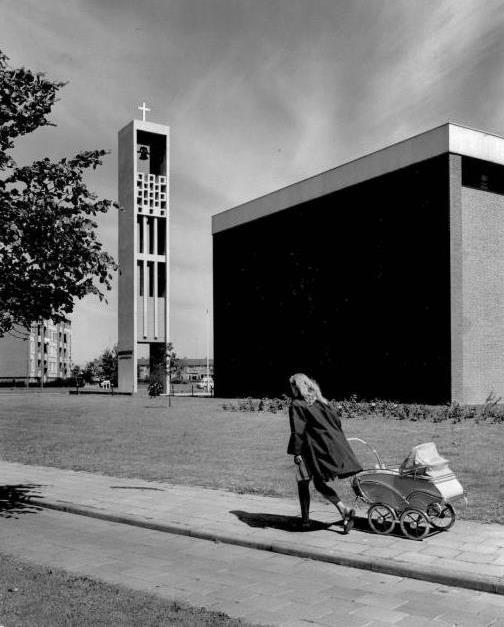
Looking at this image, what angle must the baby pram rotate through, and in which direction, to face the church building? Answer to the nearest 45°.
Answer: approximately 135° to its left

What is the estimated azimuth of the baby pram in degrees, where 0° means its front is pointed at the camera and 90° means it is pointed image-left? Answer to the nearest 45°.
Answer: approximately 315°
